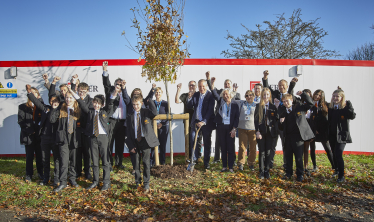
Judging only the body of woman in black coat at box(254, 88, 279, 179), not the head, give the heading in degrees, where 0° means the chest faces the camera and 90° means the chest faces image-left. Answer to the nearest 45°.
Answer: approximately 0°

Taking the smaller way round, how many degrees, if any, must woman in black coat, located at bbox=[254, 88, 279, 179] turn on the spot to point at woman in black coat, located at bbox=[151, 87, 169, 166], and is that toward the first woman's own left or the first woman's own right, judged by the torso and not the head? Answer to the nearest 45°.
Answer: approximately 90° to the first woman's own right

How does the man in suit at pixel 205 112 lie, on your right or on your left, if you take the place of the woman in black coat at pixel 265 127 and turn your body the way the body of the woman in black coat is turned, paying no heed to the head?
on your right

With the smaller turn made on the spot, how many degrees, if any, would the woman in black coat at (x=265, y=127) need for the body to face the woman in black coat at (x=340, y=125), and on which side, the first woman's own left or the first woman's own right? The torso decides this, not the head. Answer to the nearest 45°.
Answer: approximately 90° to the first woman's own left
